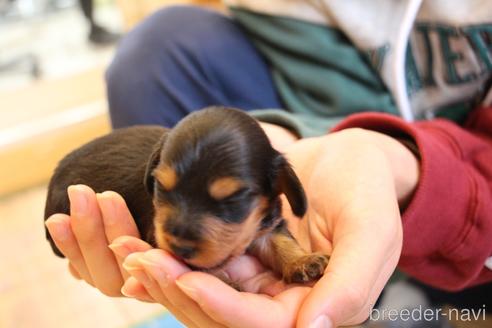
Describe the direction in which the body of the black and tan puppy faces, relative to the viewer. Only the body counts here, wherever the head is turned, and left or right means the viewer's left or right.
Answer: facing the viewer and to the right of the viewer
